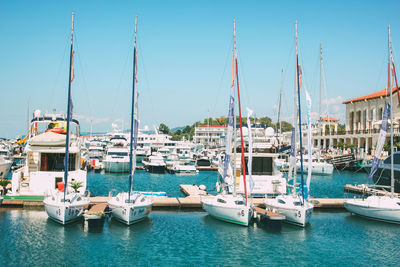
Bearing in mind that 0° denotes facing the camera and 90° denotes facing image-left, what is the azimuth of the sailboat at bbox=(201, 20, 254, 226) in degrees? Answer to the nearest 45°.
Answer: approximately 315°

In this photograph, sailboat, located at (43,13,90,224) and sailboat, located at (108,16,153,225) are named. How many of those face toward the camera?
2

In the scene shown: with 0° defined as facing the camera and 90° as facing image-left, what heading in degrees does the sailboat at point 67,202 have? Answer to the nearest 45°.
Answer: approximately 0°

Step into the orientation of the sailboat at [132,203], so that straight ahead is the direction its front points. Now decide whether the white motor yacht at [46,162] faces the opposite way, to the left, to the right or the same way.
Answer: the opposite way

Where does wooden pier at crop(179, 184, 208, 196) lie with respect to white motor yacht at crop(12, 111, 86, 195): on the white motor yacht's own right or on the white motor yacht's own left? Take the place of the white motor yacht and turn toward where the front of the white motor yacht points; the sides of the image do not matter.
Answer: on the white motor yacht's own right

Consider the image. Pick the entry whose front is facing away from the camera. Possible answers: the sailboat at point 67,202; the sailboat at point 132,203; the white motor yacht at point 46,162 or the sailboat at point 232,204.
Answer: the white motor yacht

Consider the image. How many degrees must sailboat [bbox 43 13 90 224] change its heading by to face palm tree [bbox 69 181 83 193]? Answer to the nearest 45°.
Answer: approximately 180°

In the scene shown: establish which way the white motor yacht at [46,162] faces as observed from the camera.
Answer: facing away from the viewer

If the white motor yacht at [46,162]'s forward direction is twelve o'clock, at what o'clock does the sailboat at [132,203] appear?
The sailboat is roughly at 5 o'clock from the white motor yacht.

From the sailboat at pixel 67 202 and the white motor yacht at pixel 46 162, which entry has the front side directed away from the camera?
the white motor yacht

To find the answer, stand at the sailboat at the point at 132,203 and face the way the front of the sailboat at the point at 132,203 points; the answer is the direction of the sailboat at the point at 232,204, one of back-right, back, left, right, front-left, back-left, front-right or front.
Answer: left

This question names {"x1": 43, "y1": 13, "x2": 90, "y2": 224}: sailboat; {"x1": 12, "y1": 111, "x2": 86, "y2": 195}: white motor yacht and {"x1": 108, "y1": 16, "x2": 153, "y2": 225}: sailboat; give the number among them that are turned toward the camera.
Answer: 2
